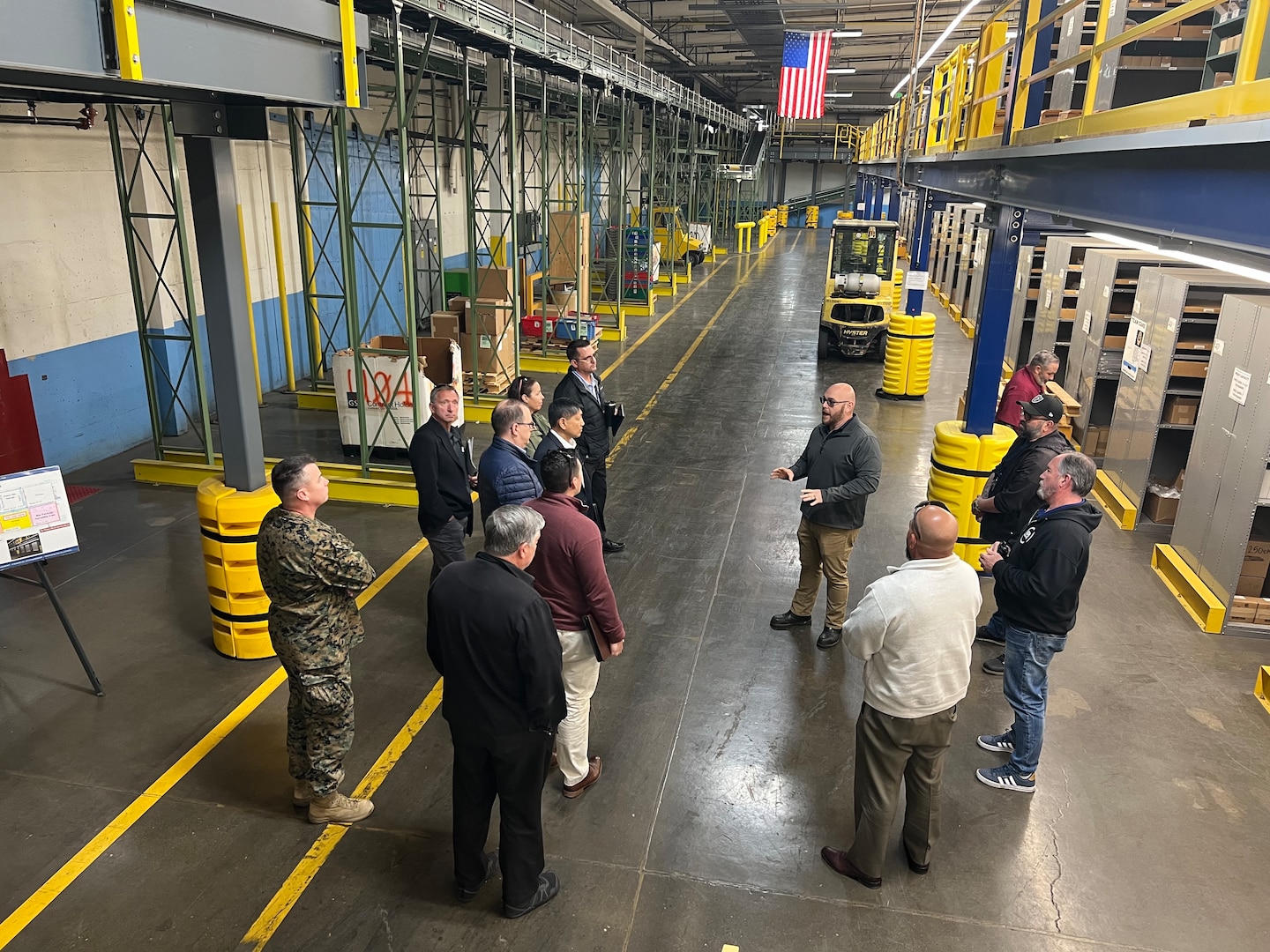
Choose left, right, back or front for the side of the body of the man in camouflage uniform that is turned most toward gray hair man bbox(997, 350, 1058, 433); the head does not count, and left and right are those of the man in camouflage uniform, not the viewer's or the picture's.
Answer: front

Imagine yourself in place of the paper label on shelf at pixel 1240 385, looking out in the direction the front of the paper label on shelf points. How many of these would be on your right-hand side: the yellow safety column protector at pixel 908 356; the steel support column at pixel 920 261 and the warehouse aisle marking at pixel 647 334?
3

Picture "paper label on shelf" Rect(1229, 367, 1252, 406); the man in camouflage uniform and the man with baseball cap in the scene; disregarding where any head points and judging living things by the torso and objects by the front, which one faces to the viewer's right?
the man in camouflage uniform

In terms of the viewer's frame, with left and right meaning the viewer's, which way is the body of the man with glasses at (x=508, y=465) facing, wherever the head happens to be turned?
facing to the right of the viewer

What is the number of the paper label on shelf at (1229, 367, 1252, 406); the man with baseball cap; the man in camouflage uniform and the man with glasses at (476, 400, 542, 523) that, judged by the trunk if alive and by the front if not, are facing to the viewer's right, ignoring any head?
2

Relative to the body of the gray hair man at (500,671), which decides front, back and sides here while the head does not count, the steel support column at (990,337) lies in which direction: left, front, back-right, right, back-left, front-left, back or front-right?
front

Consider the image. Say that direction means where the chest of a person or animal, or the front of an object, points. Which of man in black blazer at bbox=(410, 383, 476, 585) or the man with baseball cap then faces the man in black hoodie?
the man in black blazer

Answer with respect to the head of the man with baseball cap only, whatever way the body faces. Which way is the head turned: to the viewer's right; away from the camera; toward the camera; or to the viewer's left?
to the viewer's left

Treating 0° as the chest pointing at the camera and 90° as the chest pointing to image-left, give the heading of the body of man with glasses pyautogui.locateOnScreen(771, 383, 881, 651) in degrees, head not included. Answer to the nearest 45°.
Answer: approximately 45°

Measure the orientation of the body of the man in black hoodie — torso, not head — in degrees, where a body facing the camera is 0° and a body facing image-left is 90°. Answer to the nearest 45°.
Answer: approximately 90°

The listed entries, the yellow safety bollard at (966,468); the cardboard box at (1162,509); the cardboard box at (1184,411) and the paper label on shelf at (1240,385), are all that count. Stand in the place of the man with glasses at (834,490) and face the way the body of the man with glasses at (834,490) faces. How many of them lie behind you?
4

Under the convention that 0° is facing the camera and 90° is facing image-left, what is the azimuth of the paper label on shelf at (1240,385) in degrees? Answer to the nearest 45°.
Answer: approximately 45°

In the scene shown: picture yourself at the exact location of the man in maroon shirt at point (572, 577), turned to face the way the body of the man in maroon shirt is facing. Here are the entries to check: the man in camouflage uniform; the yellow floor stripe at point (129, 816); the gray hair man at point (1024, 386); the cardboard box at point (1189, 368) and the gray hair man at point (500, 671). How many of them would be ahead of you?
2

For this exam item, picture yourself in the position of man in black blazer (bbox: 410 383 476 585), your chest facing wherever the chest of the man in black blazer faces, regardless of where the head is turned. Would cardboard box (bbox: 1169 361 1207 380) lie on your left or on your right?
on your left

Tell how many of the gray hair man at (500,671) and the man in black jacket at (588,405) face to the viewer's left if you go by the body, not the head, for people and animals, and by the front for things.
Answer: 0

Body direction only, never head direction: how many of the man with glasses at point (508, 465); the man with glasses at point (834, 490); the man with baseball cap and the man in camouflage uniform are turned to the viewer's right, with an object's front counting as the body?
2

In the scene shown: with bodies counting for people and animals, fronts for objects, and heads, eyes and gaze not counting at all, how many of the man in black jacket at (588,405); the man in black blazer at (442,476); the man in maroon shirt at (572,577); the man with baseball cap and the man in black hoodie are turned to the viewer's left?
2

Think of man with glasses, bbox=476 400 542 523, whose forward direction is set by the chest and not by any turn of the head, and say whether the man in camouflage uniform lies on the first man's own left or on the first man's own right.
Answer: on the first man's own right

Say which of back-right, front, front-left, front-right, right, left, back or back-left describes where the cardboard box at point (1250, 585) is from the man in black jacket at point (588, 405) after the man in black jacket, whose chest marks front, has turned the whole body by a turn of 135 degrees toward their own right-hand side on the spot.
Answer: back

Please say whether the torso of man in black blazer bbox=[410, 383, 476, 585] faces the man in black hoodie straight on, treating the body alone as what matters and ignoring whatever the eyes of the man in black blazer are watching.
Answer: yes

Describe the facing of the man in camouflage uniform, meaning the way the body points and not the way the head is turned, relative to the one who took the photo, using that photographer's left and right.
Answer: facing to the right of the viewer
